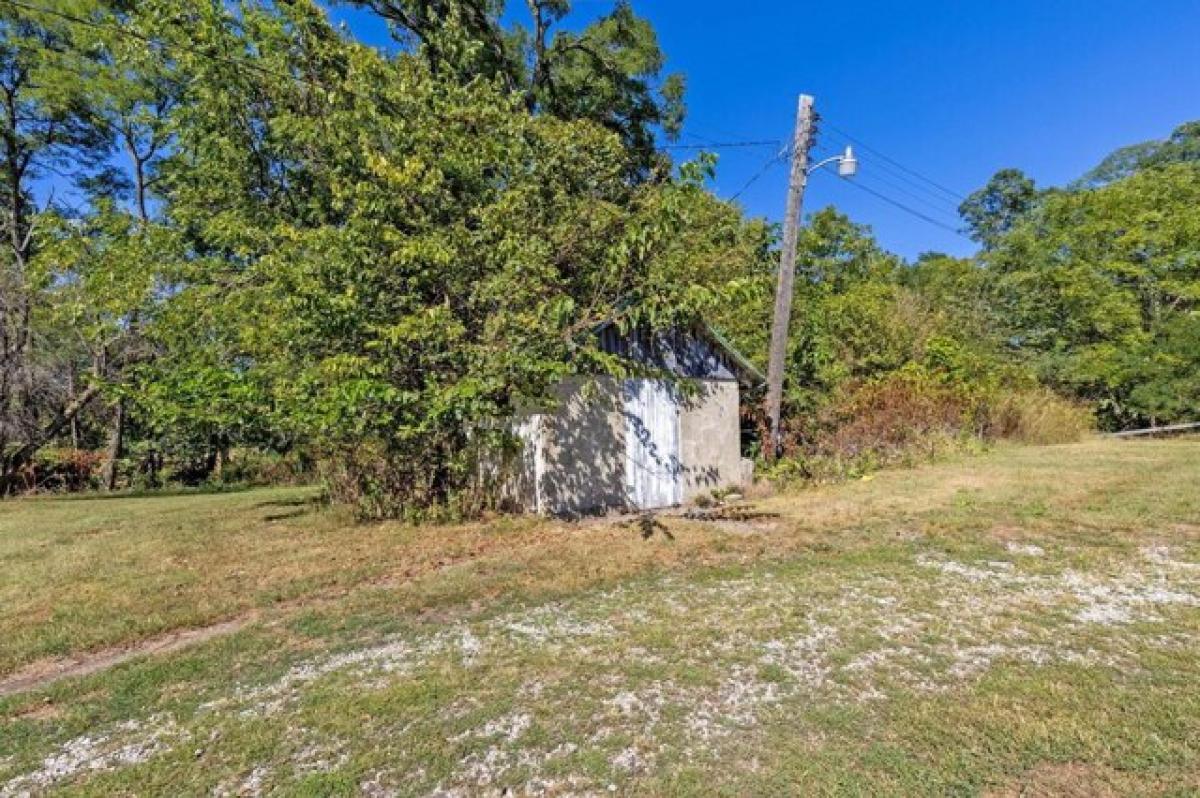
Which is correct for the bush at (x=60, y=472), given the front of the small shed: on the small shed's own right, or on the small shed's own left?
on the small shed's own right

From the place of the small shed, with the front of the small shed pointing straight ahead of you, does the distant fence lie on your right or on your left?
on your left

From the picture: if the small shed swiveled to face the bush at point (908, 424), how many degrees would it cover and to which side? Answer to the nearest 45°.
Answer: approximately 135° to its left

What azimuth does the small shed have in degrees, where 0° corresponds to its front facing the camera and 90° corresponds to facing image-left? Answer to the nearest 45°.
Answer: approximately 0°

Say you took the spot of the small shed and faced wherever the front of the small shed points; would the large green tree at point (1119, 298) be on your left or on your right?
on your left

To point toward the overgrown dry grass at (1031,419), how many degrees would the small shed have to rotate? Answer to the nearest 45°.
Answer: approximately 135° to its left
